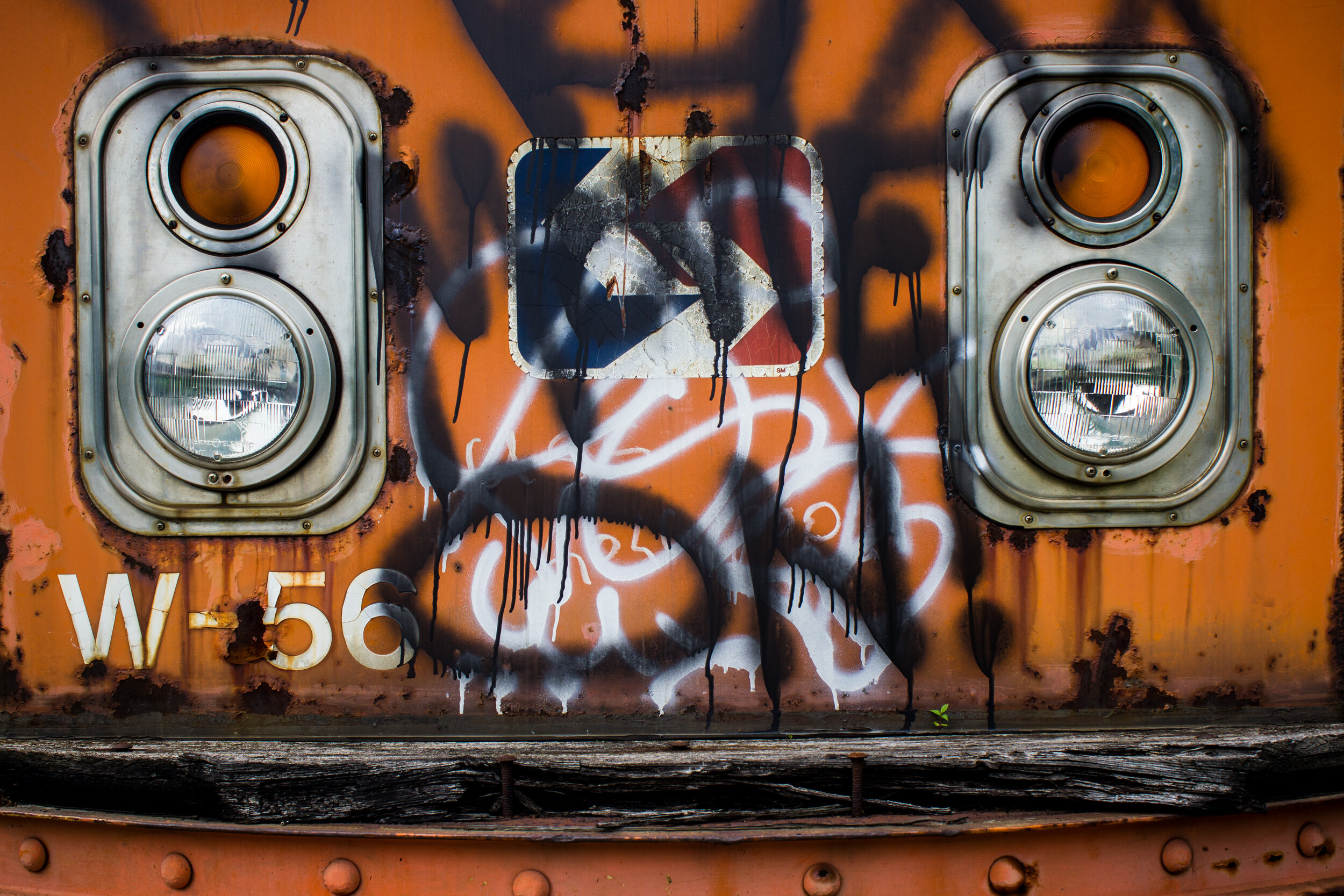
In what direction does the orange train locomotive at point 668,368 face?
toward the camera
